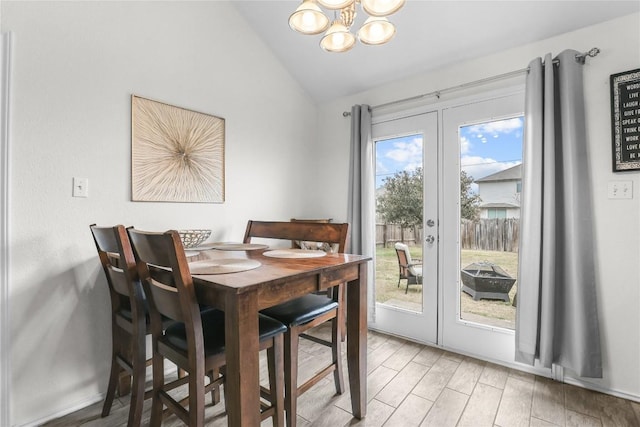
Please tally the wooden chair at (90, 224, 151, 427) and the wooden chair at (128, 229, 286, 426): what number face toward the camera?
0

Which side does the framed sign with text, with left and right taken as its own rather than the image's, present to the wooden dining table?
front

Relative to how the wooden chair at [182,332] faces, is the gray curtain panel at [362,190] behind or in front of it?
in front

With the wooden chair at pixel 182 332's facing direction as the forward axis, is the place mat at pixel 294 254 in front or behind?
in front

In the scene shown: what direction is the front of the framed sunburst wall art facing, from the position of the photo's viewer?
facing the viewer and to the right of the viewer

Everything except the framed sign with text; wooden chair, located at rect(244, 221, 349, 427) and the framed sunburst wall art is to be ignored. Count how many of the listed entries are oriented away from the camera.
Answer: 0

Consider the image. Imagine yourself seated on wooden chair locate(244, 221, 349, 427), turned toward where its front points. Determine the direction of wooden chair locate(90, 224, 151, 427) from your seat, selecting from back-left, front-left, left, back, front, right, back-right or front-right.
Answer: front-right

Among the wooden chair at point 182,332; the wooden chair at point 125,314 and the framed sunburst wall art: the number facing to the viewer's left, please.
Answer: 0

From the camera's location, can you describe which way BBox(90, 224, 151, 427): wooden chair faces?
facing away from the viewer and to the right of the viewer

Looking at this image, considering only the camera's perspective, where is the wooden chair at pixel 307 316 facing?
facing the viewer and to the left of the viewer

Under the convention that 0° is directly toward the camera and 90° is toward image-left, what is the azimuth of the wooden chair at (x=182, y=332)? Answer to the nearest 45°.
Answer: approximately 225°
